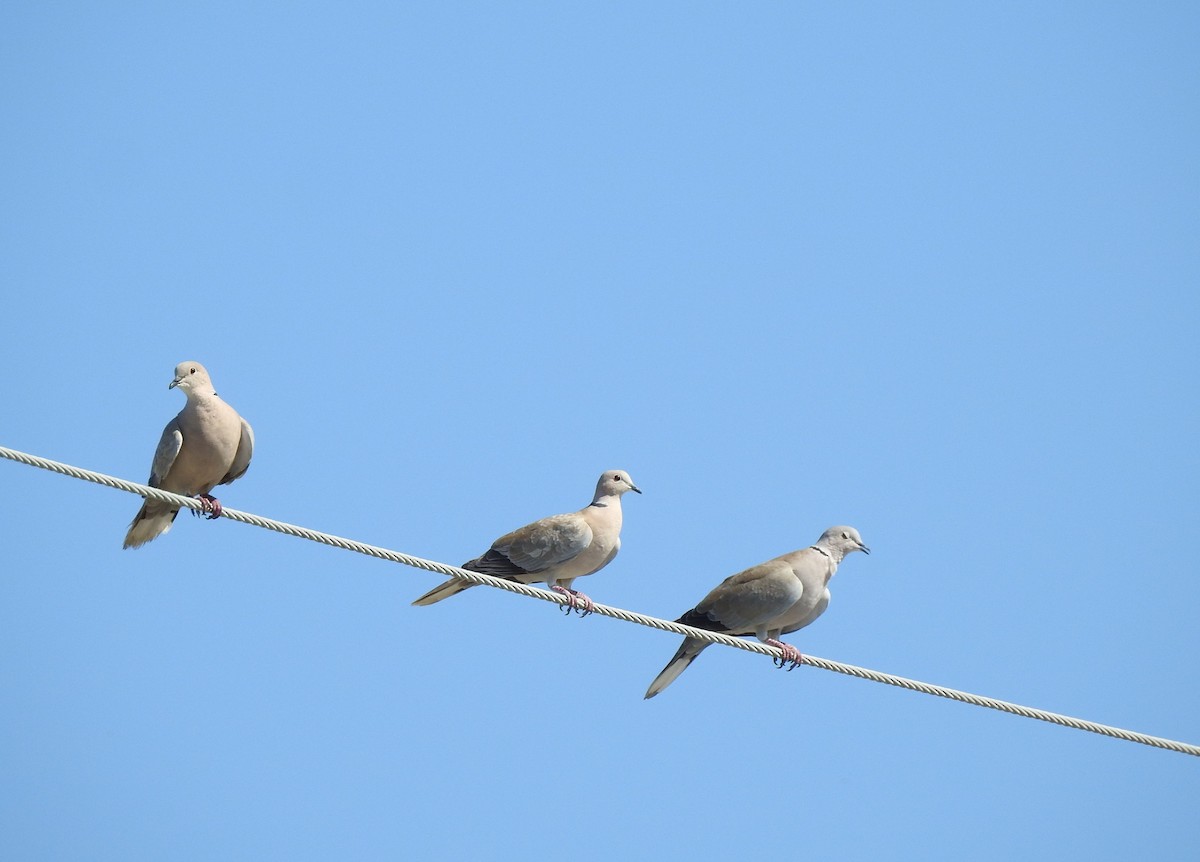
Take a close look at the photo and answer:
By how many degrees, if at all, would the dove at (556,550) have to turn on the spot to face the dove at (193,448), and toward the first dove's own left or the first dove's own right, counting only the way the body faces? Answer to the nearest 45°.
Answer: approximately 180°

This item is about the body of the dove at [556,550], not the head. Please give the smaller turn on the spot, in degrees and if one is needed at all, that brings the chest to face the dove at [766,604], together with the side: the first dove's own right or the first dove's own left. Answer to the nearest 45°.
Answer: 0° — it already faces it

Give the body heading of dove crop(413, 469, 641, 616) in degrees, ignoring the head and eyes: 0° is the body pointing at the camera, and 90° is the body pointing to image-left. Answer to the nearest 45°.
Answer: approximately 270°
